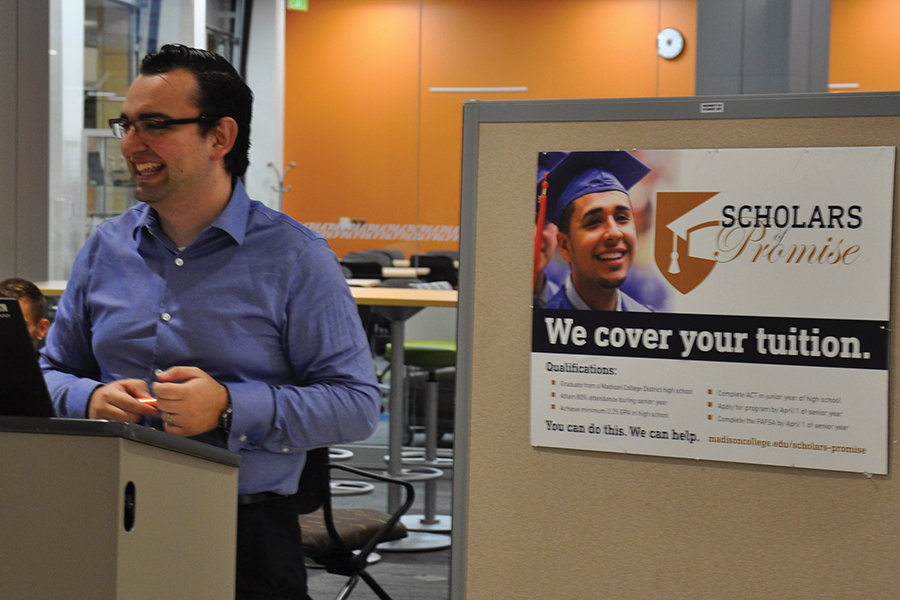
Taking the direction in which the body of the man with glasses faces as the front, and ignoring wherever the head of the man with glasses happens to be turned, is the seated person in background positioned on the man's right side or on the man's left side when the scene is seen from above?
on the man's right side

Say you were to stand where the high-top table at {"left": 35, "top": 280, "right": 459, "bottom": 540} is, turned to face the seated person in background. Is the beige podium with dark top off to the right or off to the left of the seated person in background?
left
